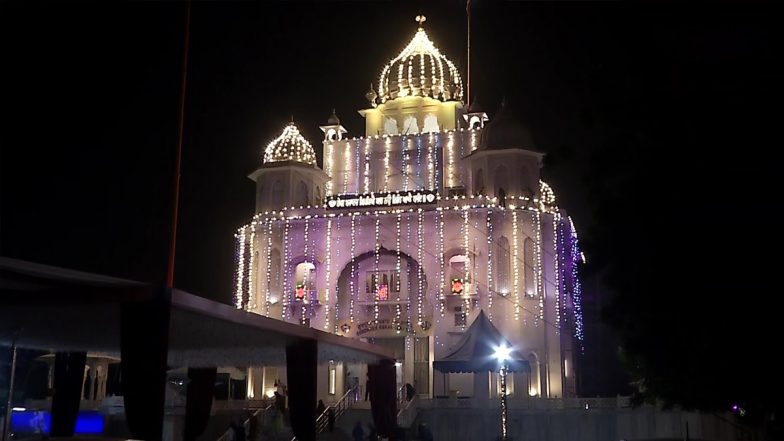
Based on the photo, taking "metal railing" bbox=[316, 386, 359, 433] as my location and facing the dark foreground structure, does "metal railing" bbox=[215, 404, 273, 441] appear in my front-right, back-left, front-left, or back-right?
front-right

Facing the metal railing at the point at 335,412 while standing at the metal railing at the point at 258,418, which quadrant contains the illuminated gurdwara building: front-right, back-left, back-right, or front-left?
front-left

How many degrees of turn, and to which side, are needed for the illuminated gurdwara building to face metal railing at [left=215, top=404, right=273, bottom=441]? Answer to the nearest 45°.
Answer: approximately 45° to its right

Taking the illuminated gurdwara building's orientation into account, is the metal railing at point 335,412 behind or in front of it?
in front

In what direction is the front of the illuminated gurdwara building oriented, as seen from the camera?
facing the viewer

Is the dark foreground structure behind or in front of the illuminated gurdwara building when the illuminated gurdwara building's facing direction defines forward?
in front

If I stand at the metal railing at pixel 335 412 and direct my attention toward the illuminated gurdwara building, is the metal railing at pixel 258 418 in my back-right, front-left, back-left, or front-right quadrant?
back-left
